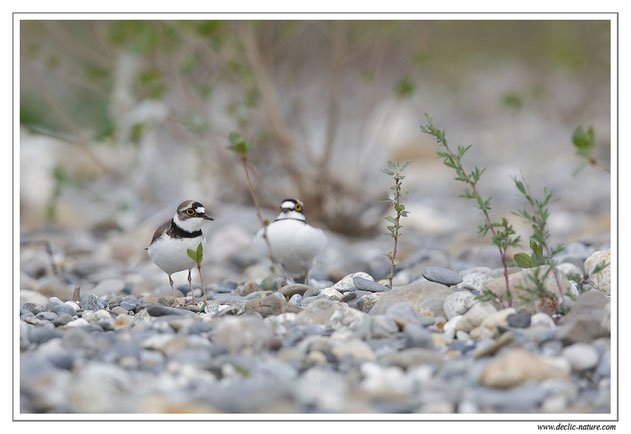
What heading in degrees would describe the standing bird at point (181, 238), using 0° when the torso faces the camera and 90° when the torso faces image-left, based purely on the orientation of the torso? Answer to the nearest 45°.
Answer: approximately 315°

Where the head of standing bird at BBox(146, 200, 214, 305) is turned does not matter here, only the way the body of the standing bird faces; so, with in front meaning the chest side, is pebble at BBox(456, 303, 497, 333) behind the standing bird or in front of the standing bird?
in front

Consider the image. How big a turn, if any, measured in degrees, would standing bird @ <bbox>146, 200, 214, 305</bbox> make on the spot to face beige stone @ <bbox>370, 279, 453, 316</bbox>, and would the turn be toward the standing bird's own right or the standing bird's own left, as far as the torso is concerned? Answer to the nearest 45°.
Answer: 0° — it already faces it

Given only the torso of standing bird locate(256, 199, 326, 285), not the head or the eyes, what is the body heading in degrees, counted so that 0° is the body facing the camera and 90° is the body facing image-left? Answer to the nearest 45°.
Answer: approximately 0°
